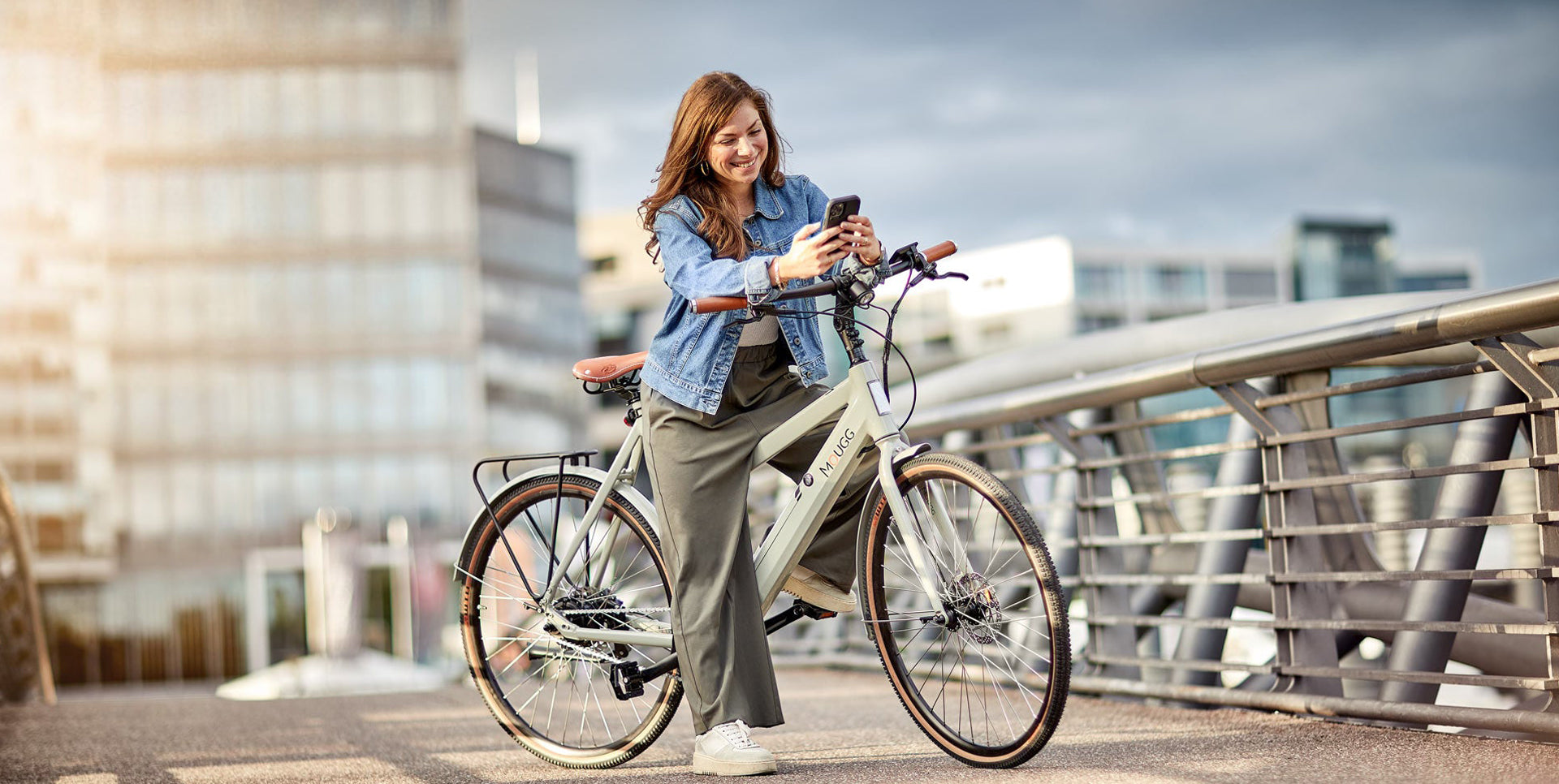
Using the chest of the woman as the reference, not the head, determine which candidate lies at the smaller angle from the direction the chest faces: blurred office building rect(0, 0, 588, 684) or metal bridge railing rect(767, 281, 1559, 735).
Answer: the metal bridge railing

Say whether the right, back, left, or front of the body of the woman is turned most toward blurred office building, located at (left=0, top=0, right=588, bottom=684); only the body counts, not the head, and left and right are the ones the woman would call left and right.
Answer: back

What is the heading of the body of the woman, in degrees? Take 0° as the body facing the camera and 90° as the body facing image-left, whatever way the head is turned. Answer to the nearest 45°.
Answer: approximately 315°
